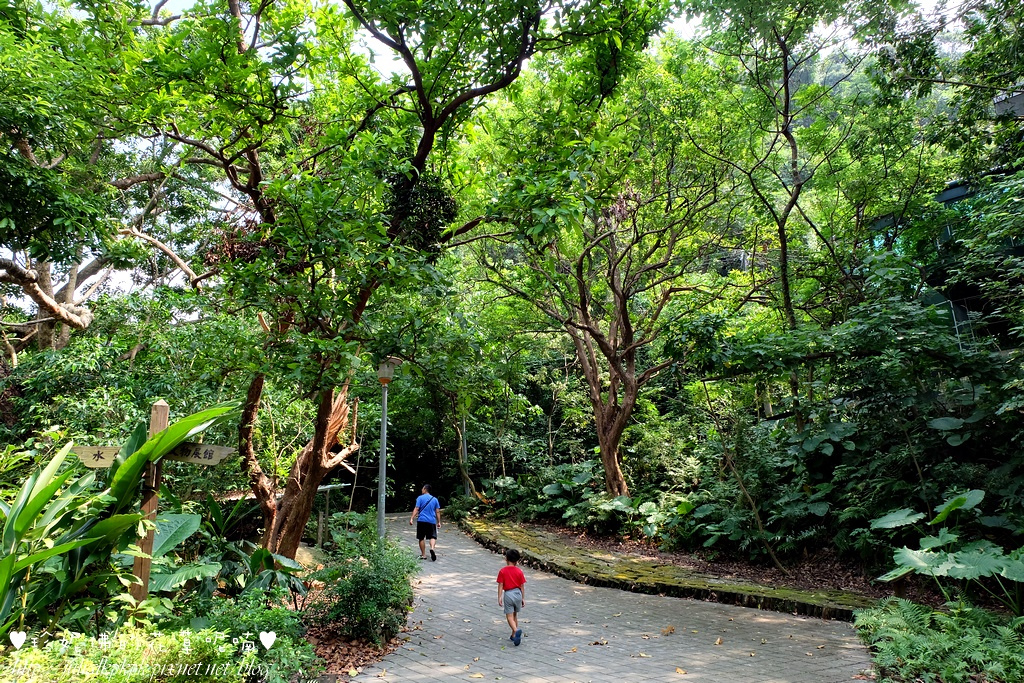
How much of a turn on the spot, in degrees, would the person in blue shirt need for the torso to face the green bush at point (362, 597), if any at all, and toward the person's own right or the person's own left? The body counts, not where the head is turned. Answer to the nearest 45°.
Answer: approximately 180°

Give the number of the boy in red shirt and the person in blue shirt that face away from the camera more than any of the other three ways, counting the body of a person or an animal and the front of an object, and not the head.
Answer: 2

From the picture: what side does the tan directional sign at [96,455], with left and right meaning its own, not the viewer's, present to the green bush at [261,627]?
left

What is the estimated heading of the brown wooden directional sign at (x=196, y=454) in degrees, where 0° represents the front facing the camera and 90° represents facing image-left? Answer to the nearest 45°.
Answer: approximately 0°

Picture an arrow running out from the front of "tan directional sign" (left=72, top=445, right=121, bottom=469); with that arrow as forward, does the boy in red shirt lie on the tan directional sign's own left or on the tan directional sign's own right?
on the tan directional sign's own left

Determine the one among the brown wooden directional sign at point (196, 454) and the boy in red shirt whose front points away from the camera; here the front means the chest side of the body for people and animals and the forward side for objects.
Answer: the boy in red shirt

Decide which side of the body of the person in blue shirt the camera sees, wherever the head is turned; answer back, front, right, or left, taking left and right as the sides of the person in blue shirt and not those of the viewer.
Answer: back

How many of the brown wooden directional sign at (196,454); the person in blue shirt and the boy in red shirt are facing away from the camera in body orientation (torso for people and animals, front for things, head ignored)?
2

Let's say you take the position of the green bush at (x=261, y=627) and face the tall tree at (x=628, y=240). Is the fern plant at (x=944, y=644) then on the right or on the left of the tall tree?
right

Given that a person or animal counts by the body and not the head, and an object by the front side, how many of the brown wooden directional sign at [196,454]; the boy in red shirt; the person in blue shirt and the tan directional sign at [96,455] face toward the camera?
2

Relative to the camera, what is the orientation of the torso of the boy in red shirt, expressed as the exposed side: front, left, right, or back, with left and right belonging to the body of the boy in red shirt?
back

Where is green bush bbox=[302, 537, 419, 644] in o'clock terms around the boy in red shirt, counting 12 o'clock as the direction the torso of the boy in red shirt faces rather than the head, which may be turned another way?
The green bush is roughly at 9 o'clock from the boy in red shirt.

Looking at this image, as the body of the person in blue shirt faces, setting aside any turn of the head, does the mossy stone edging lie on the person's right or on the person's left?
on the person's right

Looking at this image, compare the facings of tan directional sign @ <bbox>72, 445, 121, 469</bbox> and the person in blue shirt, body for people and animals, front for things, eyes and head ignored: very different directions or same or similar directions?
very different directions

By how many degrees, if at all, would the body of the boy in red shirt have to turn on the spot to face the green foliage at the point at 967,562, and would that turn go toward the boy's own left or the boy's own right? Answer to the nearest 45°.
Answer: approximately 90° to the boy's own right

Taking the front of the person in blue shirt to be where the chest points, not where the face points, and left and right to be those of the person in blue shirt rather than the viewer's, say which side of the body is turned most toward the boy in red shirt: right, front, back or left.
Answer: back
